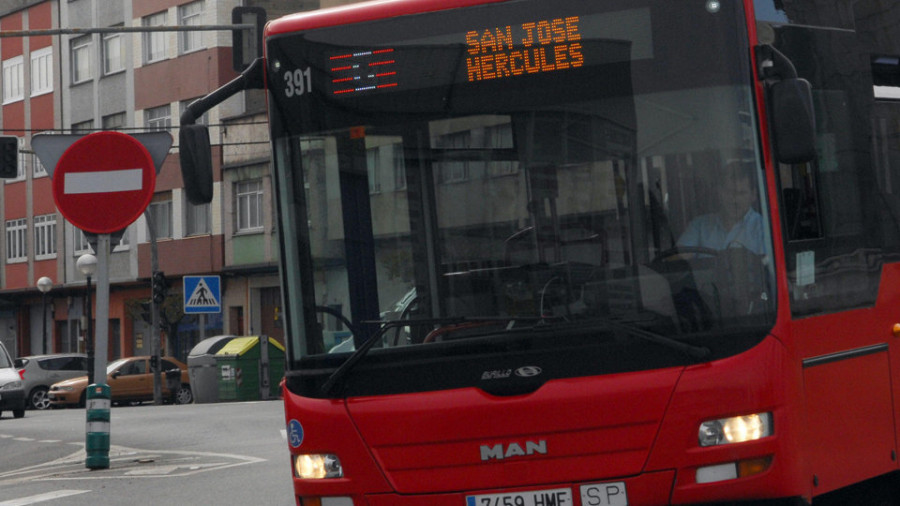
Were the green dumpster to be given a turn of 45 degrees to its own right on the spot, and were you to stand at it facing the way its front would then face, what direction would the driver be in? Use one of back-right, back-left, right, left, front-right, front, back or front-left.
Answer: left

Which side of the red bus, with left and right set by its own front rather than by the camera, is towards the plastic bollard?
right

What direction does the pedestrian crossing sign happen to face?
toward the camera

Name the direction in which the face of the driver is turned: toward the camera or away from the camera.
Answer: toward the camera

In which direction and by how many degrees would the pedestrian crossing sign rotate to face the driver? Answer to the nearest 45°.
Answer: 0° — it already faces them

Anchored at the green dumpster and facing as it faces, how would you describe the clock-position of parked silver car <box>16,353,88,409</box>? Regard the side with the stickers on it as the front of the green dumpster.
The parked silver car is roughly at 3 o'clock from the green dumpster.

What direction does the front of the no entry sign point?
toward the camera

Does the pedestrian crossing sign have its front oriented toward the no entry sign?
yes

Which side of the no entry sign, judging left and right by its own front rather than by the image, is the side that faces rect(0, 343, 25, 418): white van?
back

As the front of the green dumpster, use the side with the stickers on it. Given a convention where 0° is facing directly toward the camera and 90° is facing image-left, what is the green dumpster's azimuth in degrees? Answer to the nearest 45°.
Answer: approximately 45°

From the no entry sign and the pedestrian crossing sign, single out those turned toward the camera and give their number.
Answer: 2

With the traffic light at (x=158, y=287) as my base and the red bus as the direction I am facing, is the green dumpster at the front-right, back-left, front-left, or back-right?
front-left

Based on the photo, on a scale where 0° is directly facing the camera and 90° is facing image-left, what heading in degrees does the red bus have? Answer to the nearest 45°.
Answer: approximately 45°

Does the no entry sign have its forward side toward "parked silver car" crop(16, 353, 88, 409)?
no
